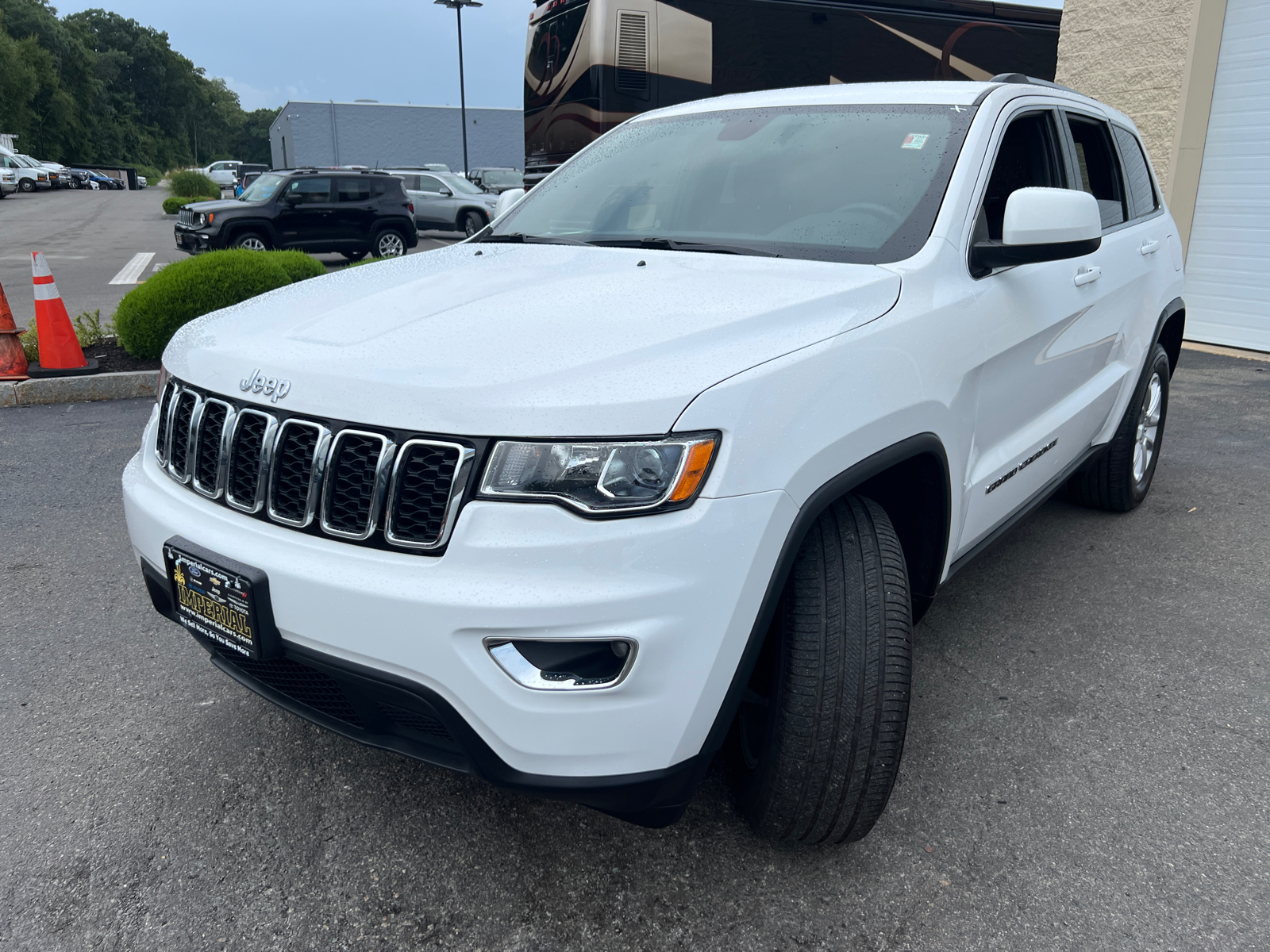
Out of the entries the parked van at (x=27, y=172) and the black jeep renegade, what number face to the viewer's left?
1

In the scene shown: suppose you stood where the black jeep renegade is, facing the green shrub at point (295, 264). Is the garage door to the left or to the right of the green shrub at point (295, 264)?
left

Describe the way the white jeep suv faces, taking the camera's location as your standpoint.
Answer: facing the viewer and to the left of the viewer

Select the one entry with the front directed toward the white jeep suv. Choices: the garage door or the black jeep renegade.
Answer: the garage door

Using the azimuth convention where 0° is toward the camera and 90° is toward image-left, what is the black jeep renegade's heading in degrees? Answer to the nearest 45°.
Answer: approximately 90°

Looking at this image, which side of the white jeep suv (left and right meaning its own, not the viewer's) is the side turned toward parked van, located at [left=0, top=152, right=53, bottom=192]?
right

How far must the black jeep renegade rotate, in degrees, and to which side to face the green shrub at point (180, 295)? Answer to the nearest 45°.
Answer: approximately 90° to its left

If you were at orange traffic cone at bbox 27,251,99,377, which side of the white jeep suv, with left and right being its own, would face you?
right

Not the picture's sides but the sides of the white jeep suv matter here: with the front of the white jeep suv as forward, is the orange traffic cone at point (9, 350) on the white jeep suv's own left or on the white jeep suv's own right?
on the white jeep suv's own right
